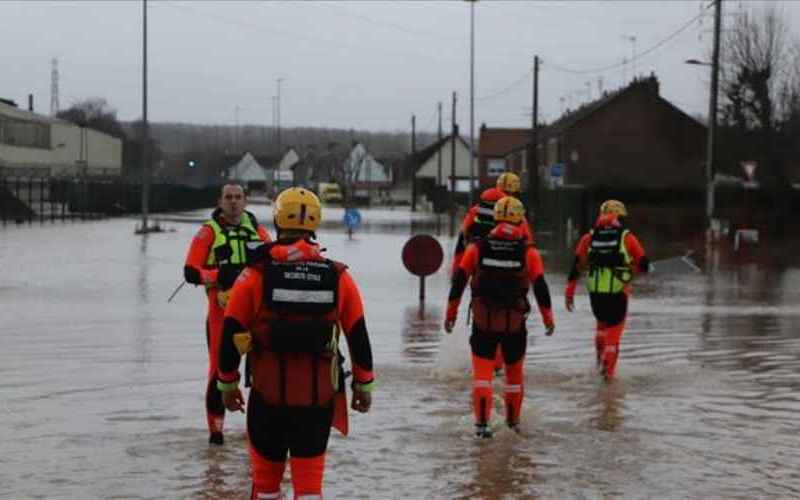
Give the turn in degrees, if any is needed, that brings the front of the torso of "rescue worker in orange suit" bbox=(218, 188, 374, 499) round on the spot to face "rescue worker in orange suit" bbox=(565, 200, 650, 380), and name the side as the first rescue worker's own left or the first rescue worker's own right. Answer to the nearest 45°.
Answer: approximately 45° to the first rescue worker's own right

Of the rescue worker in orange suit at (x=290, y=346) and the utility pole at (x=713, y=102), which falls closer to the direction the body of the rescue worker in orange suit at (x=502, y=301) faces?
the utility pole

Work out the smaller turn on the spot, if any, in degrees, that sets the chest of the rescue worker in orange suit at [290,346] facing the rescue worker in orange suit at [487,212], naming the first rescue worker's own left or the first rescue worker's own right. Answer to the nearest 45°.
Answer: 0° — they already face them

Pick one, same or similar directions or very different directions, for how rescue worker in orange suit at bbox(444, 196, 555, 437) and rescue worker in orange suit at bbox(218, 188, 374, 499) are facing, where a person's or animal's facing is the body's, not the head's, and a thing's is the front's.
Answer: same or similar directions

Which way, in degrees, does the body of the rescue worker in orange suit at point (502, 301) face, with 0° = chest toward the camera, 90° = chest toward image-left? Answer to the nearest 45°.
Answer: approximately 180°

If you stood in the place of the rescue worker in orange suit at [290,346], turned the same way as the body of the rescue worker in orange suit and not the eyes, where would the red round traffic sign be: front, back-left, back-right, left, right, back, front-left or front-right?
front

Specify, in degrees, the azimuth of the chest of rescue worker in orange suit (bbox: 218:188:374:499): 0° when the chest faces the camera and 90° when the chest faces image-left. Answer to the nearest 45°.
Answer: approximately 180°

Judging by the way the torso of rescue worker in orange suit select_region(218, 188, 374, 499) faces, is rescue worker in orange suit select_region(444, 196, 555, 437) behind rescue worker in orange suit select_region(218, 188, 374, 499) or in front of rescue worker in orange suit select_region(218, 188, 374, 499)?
in front

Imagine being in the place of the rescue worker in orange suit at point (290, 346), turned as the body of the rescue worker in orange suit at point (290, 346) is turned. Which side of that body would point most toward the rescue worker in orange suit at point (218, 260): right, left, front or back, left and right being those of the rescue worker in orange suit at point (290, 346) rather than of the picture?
front

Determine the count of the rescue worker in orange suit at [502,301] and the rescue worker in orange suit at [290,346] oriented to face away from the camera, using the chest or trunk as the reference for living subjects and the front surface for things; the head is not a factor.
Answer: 2

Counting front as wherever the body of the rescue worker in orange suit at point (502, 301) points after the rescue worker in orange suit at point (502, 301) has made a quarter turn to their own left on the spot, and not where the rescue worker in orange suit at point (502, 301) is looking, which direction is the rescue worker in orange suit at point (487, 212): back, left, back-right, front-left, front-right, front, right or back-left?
right

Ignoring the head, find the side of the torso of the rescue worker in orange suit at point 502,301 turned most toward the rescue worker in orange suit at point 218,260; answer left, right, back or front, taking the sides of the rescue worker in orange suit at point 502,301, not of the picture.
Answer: left
